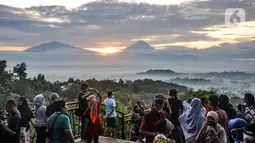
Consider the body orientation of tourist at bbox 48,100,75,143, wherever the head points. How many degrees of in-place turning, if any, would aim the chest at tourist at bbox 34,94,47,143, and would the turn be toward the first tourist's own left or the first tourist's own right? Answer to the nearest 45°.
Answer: approximately 45° to the first tourist's own left

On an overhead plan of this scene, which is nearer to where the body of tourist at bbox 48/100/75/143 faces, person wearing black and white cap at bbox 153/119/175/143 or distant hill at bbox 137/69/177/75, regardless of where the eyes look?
the distant hill

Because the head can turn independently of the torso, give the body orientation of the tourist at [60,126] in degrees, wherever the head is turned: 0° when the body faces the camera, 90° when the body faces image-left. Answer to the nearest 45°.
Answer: approximately 225°

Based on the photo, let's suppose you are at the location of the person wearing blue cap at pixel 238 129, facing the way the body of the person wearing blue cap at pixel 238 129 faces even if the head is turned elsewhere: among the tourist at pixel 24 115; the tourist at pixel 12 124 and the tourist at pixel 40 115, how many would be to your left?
3

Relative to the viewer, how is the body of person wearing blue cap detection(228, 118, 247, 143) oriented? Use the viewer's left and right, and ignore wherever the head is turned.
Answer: facing away from the viewer

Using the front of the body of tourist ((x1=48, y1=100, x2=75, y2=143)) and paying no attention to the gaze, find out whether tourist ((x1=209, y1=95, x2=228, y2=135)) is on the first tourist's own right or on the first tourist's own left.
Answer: on the first tourist's own right

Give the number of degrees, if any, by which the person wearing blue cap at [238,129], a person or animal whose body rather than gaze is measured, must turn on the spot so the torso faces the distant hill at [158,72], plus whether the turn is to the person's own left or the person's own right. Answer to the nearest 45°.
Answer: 0° — they already face it

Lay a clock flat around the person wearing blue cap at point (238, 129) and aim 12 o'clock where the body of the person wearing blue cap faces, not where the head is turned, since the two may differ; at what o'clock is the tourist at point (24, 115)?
The tourist is roughly at 9 o'clock from the person wearing blue cap.

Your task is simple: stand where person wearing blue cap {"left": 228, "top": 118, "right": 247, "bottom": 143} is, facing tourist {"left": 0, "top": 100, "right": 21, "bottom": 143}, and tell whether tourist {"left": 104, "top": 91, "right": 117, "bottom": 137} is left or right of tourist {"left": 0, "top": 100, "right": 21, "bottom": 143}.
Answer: right
